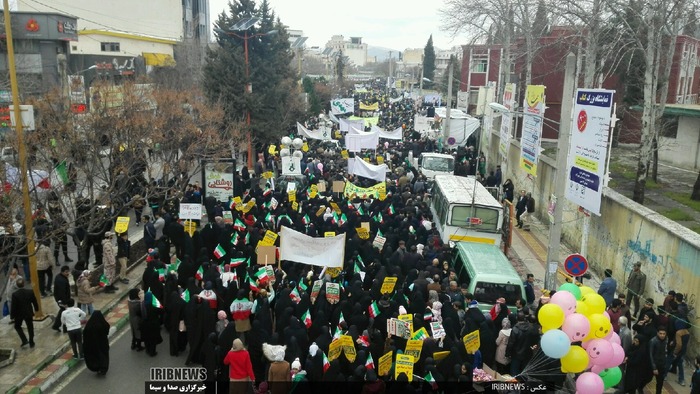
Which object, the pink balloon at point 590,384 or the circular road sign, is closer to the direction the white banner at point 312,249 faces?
the pink balloon

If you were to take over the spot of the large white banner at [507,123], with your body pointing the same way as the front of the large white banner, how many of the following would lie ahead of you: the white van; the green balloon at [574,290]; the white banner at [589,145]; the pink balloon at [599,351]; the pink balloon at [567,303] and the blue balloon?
5

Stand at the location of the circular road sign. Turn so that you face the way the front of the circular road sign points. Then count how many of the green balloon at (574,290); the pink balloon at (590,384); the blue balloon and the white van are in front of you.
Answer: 3
